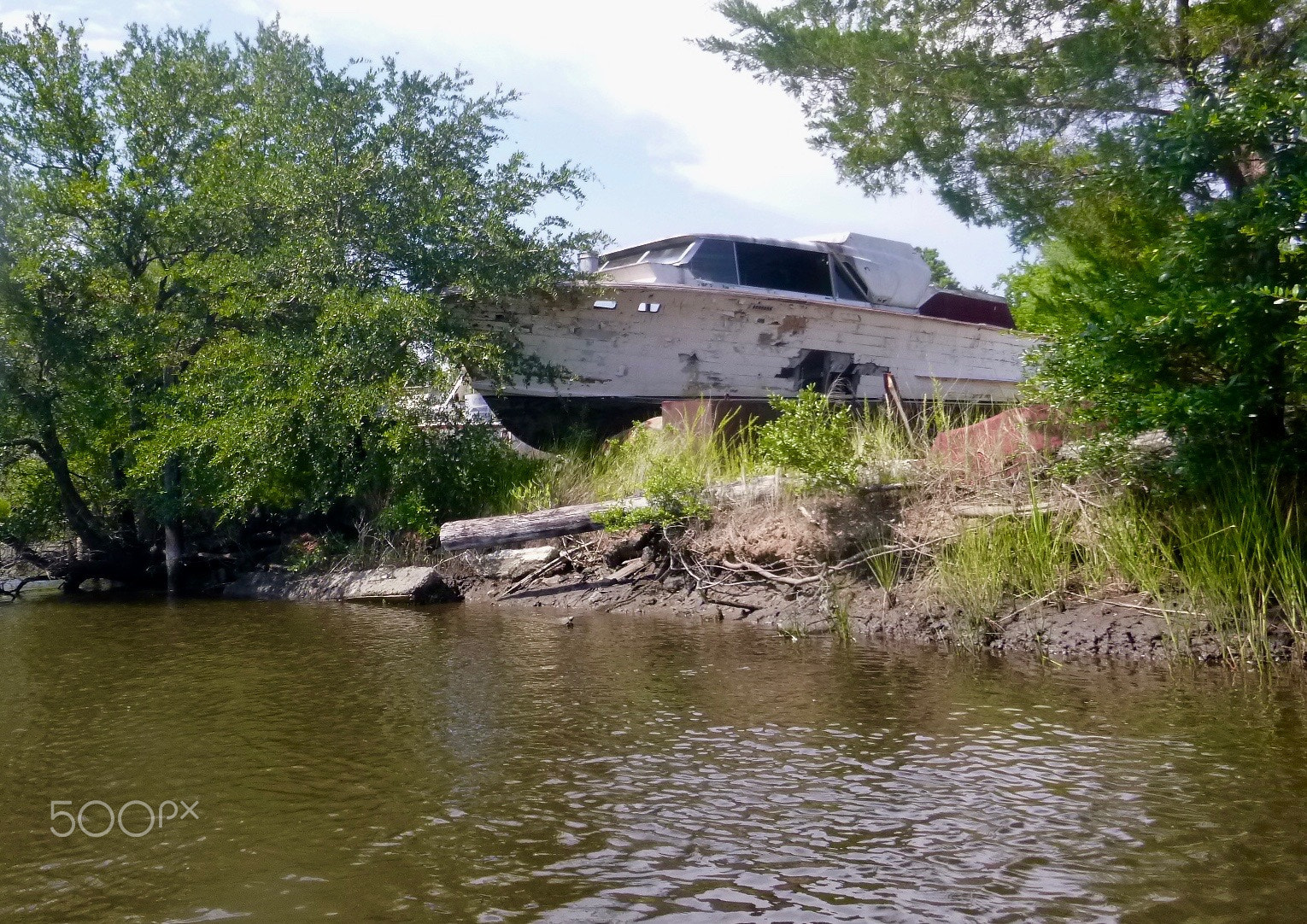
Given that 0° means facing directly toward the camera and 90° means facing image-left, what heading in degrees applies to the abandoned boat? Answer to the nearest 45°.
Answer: approximately 90°

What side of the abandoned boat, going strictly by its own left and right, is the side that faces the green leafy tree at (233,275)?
front

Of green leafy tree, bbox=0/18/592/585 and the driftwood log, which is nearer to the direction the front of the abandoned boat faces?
the green leafy tree

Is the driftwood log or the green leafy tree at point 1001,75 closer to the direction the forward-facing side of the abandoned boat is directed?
the driftwood log

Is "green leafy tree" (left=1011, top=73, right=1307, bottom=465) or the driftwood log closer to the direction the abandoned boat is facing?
the driftwood log

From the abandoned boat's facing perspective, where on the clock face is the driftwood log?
The driftwood log is roughly at 10 o'clock from the abandoned boat.

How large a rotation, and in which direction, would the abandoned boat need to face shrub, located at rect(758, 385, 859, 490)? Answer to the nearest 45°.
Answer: approximately 90° to its left

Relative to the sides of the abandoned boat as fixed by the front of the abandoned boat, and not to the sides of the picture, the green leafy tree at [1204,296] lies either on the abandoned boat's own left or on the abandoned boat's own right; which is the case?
on the abandoned boat's own left

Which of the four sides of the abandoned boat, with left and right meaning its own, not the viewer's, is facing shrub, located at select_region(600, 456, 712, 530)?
left
